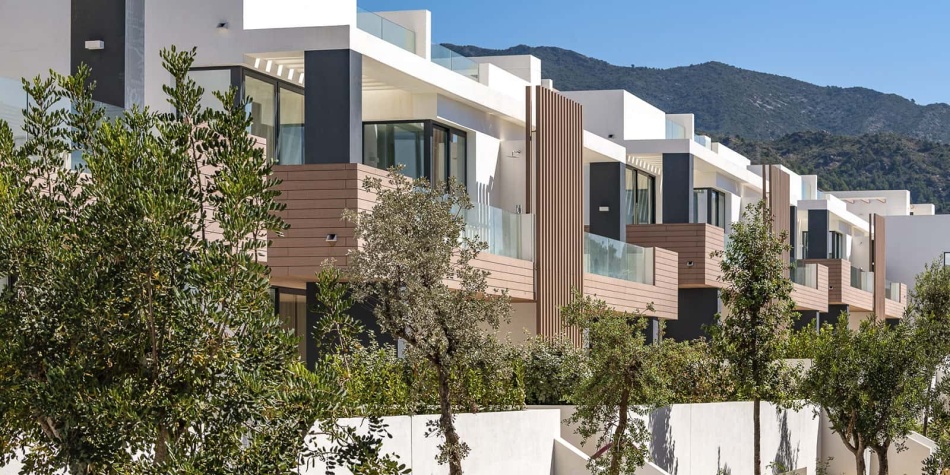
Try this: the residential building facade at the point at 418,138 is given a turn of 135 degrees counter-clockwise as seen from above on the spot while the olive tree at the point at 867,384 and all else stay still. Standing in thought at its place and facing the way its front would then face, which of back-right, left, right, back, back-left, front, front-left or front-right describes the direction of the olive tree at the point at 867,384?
right

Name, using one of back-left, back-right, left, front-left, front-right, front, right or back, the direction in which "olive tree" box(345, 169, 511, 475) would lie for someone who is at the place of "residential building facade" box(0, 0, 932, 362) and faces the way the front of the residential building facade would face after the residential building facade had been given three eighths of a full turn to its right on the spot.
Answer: left

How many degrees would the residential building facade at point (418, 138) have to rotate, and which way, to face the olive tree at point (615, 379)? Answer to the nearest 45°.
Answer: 0° — it already faces it

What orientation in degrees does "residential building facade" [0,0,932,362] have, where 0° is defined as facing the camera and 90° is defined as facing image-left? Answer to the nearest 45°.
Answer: approximately 315°

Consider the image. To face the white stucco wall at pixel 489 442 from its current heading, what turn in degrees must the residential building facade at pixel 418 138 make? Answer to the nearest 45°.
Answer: approximately 45° to its right

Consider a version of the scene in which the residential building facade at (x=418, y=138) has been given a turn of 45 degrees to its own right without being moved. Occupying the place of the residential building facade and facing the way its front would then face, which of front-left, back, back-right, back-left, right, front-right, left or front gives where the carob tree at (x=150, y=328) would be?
front
